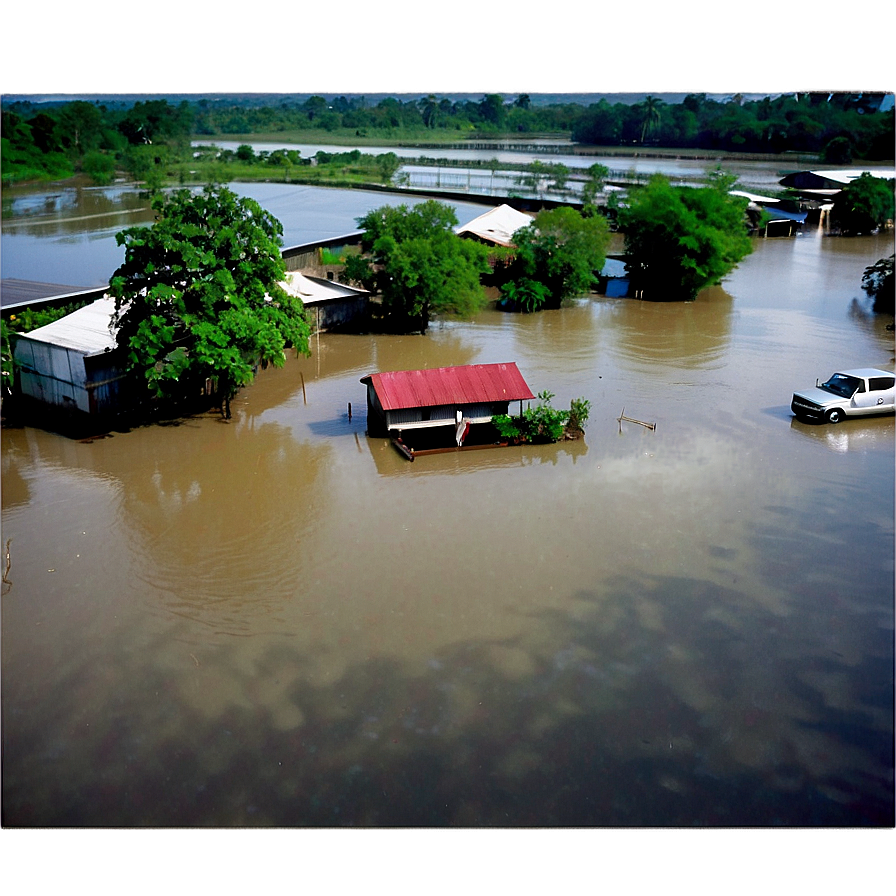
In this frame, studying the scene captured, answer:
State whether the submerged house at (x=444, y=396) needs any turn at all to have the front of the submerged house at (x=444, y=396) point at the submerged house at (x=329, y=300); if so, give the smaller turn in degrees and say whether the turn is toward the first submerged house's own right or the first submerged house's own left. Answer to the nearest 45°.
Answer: approximately 180°

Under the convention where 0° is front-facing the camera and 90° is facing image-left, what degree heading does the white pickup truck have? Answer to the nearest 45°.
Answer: approximately 45°

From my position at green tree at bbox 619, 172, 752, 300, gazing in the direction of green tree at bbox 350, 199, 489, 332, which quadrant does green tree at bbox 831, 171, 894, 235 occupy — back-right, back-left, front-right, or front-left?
back-right

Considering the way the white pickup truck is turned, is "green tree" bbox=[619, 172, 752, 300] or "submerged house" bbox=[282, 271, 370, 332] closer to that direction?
the submerged house

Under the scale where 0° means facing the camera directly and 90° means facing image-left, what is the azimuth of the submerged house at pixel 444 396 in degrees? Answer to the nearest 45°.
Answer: approximately 0°

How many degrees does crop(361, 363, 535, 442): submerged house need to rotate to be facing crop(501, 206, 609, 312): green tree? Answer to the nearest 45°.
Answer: approximately 180°

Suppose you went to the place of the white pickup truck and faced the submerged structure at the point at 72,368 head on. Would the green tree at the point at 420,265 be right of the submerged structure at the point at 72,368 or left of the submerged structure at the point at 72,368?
right

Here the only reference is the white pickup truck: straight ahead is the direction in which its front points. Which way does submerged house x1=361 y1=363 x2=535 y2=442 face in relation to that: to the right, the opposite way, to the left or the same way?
to the left

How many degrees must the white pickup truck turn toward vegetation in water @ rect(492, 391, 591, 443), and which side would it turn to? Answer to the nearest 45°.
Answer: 0° — it already faces it

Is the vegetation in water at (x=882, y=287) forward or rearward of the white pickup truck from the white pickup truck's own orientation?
rearward

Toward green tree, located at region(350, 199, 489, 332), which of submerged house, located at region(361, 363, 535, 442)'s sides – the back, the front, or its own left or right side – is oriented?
back
